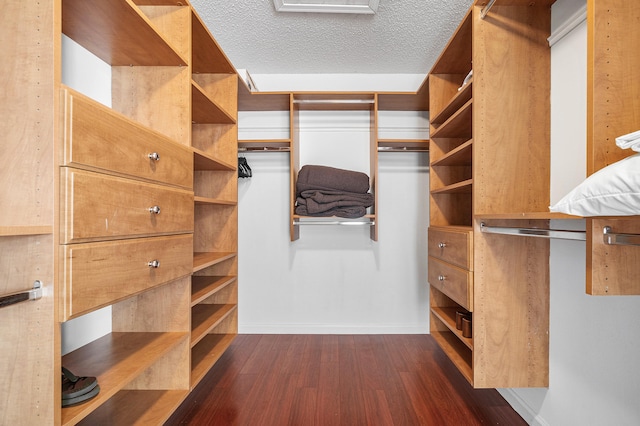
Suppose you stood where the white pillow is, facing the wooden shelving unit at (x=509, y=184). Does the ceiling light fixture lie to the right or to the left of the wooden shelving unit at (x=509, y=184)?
left

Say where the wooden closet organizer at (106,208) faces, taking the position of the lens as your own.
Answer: facing the viewer and to the right of the viewer

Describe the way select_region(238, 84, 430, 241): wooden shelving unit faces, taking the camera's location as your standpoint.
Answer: facing the viewer

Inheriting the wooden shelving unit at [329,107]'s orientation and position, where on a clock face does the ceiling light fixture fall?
The ceiling light fixture is roughly at 12 o'clock from the wooden shelving unit.

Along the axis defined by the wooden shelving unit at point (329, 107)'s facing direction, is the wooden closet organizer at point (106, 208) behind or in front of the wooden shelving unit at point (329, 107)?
in front

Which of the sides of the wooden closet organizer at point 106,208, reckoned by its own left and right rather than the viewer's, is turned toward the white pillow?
front

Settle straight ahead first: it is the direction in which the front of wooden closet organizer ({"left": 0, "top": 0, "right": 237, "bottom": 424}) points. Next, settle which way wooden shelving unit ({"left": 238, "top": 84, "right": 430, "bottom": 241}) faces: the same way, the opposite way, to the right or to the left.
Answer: to the right

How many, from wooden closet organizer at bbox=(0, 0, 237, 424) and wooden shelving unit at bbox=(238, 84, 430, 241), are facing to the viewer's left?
0

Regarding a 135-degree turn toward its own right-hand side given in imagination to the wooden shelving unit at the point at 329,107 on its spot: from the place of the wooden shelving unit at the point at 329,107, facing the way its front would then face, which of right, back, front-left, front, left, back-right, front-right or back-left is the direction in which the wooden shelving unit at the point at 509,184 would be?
back

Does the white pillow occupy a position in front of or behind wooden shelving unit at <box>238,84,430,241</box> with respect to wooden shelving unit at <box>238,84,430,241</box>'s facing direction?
in front
